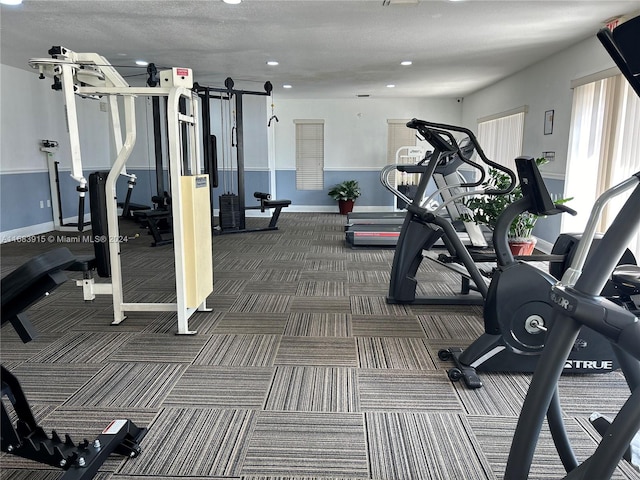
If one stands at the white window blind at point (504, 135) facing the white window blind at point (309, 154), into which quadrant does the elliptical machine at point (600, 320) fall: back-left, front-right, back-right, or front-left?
back-left

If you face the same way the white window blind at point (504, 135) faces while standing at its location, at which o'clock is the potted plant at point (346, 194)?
The potted plant is roughly at 2 o'clock from the white window blind.

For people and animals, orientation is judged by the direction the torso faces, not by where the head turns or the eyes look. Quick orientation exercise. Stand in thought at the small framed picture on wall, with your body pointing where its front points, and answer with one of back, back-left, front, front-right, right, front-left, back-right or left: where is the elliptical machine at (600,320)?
front-left

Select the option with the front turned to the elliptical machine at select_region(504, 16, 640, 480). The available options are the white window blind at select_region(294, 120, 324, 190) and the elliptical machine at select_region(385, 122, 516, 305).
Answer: the white window blind

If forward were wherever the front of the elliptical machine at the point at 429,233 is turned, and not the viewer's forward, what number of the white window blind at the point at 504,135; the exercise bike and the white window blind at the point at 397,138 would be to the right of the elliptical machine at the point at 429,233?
2

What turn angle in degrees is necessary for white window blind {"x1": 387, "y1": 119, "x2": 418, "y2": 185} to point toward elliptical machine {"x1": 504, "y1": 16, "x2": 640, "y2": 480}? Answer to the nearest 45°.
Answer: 0° — it already faces it

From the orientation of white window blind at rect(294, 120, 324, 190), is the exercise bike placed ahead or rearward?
ahead

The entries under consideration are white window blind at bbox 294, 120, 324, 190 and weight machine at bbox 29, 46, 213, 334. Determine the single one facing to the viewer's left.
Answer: the weight machine

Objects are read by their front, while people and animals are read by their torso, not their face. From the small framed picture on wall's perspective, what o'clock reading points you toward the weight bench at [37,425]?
The weight bench is roughly at 11 o'clock from the small framed picture on wall.

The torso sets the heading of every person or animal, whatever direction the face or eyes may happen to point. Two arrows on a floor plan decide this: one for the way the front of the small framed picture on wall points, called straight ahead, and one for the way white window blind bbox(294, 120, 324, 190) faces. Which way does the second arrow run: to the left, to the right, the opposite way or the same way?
to the left

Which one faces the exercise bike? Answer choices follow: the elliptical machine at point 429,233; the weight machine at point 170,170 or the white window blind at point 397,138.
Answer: the white window blind

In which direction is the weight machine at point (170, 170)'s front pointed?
to the viewer's left

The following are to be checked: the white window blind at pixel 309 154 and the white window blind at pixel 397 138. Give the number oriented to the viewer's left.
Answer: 0

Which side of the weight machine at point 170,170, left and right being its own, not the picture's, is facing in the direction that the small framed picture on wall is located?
back

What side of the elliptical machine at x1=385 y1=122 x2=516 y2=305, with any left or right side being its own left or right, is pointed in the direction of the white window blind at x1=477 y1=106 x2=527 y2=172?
right
